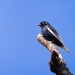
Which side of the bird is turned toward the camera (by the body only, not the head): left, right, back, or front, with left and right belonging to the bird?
left
